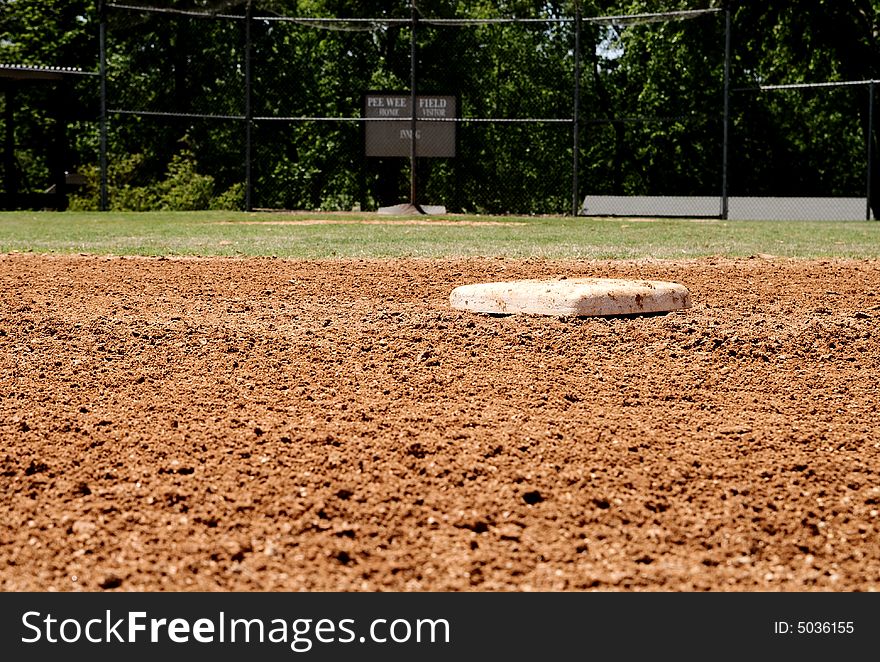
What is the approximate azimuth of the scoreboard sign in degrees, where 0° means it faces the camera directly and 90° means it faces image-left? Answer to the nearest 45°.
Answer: approximately 0°
